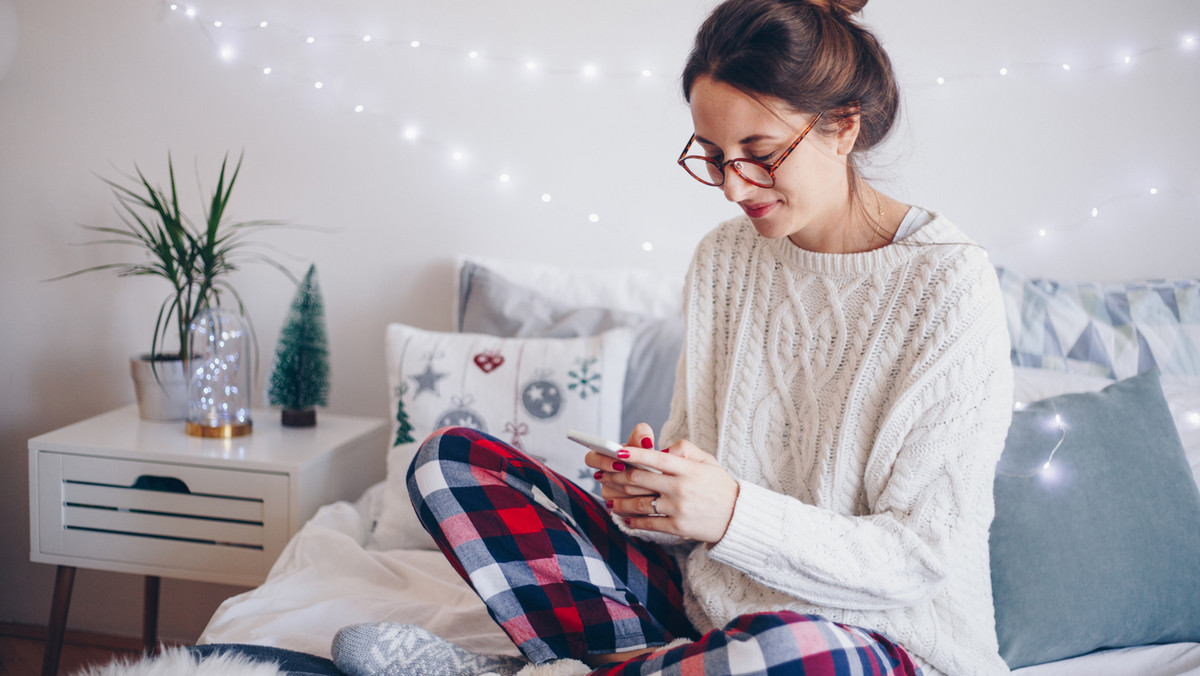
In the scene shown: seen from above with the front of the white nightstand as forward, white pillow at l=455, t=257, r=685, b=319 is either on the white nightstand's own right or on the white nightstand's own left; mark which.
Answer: on the white nightstand's own left

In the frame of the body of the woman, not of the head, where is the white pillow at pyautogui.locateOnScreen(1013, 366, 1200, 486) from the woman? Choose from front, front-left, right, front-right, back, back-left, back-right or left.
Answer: back

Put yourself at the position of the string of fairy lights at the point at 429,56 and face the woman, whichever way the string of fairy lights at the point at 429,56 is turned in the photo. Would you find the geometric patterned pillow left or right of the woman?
left

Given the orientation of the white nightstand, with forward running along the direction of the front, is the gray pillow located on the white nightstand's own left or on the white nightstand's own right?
on the white nightstand's own left

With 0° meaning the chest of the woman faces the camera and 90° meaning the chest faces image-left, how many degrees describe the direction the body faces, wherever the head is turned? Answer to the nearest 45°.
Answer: approximately 45°

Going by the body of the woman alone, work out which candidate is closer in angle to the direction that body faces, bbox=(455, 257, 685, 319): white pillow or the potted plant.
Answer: the potted plant

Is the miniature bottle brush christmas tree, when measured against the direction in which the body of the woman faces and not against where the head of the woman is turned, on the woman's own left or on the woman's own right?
on the woman's own right
